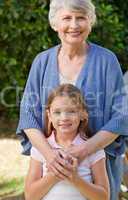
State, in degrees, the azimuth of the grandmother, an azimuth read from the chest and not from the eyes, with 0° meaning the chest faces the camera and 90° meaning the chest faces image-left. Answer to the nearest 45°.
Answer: approximately 0°

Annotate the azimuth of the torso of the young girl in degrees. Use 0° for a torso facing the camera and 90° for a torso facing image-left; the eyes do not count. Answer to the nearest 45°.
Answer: approximately 0°
